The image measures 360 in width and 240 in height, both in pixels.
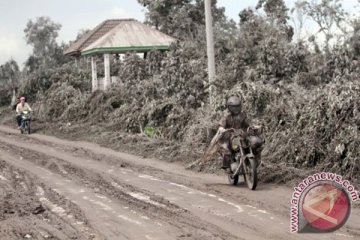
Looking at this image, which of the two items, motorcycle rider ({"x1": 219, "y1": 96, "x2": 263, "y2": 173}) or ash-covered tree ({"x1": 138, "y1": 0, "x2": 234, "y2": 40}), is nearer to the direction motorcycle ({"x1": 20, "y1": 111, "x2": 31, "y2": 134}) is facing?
the motorcycle rider

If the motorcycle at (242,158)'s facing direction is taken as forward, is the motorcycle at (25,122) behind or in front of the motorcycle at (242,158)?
behind

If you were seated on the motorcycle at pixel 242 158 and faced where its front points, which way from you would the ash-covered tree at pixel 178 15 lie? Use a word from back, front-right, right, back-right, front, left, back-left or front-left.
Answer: back-left

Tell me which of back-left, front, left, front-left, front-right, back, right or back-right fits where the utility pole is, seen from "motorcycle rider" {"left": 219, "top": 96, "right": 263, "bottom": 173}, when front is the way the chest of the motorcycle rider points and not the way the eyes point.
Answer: back

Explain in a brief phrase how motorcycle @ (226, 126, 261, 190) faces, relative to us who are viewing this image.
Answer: facing the viewer and to the right of the viewer

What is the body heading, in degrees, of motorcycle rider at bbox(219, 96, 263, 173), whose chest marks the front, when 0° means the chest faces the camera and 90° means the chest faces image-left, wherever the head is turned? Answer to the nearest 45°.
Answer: approximately 0°

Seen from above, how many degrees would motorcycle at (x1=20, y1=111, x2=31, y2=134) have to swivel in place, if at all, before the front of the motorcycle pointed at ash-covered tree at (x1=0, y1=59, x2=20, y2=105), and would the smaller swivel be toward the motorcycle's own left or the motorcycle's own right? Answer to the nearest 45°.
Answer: approximately 180°

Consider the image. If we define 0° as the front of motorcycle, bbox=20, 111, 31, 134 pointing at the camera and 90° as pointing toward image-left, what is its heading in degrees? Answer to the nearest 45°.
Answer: approximately 0°

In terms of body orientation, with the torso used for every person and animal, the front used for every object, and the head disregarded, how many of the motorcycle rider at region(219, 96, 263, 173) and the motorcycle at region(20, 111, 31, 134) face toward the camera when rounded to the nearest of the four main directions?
2

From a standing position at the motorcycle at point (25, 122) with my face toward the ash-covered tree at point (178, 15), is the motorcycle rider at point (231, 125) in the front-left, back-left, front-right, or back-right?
back-right

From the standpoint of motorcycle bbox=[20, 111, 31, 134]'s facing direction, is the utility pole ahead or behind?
ahead

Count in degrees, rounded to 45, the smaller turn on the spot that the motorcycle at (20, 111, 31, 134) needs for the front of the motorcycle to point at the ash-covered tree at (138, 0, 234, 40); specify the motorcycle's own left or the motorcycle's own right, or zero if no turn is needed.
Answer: approximately 135° to the motorcycle's own left

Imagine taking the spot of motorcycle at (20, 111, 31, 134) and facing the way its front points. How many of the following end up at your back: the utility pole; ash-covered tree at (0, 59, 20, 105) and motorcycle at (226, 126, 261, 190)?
1
